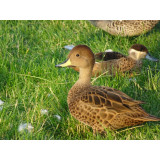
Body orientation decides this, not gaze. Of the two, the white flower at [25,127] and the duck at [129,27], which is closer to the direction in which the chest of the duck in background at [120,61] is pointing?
the duck

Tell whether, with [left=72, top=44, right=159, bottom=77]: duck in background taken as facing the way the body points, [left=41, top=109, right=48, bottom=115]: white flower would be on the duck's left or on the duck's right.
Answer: on the duck's right

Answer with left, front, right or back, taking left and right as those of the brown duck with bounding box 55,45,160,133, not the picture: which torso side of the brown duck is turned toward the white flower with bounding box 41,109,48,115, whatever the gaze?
front

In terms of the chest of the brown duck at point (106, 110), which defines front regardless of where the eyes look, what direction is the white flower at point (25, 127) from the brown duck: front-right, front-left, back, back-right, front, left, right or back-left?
front

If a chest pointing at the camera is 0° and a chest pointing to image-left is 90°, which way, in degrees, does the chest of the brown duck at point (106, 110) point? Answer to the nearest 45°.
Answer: approximately 90°

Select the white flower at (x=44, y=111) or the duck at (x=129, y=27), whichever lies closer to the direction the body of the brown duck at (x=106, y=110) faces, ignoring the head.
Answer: the white flower

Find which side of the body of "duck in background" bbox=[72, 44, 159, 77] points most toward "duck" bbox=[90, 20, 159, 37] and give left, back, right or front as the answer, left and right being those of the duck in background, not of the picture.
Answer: left

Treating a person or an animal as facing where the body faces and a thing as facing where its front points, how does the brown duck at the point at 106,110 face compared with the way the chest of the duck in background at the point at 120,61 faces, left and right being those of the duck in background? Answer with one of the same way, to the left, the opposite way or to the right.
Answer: the opposite way

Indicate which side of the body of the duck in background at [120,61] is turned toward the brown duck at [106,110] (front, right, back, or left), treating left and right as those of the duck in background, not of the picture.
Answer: right

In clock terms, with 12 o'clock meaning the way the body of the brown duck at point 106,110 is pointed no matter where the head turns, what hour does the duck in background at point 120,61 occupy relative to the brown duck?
The duck in background is roughly at 3 o'clock from the brown duck.

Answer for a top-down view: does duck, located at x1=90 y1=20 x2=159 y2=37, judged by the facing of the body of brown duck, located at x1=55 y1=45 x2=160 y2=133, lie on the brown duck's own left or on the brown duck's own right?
on the brown duck's own right
